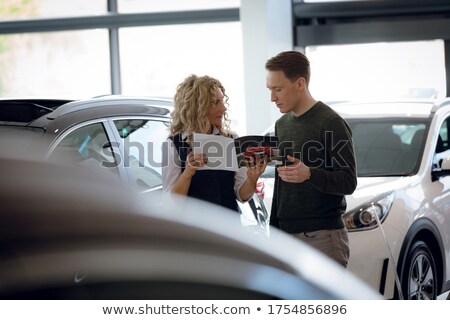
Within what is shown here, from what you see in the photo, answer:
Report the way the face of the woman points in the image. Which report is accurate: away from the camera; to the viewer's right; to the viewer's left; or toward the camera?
to the viewer's right

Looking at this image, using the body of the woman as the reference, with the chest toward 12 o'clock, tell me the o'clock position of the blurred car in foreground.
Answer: The blurred car in foreground is roughly at 2 o'clock from the woman.

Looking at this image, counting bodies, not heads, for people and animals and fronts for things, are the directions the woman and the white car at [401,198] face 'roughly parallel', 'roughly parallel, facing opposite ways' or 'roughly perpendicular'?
roughly perpendicular

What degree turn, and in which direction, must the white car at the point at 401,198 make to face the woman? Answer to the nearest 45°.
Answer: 0° — it already faces them

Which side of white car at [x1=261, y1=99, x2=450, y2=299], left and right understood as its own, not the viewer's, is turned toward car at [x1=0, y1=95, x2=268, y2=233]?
front

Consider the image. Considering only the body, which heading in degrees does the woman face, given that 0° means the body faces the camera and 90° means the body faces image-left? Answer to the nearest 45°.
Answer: approximately 315°

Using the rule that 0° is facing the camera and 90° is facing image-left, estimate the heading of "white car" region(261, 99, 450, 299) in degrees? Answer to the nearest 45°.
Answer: approximately 45°

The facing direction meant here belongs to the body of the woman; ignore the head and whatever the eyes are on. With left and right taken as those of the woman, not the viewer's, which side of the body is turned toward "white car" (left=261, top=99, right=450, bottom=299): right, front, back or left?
left

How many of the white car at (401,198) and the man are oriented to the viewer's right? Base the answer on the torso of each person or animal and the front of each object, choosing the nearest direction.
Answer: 0
